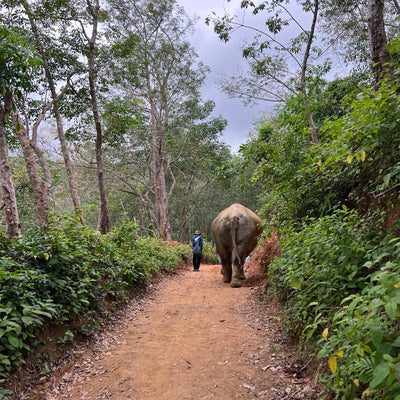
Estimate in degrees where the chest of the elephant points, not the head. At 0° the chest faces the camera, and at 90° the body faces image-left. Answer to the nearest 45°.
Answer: approximately 180°

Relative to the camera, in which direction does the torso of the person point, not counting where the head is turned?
away from the camera

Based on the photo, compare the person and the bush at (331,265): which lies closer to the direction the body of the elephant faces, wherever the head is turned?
the person

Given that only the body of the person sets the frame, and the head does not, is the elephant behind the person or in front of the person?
behind

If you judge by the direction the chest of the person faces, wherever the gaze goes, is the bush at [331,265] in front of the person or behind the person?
behind

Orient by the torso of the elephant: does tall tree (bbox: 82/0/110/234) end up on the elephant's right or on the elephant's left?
on the elephant's left

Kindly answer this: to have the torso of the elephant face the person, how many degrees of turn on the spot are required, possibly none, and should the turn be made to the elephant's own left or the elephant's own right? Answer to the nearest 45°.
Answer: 0° — it already faces them

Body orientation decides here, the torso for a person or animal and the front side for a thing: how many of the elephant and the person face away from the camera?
2
